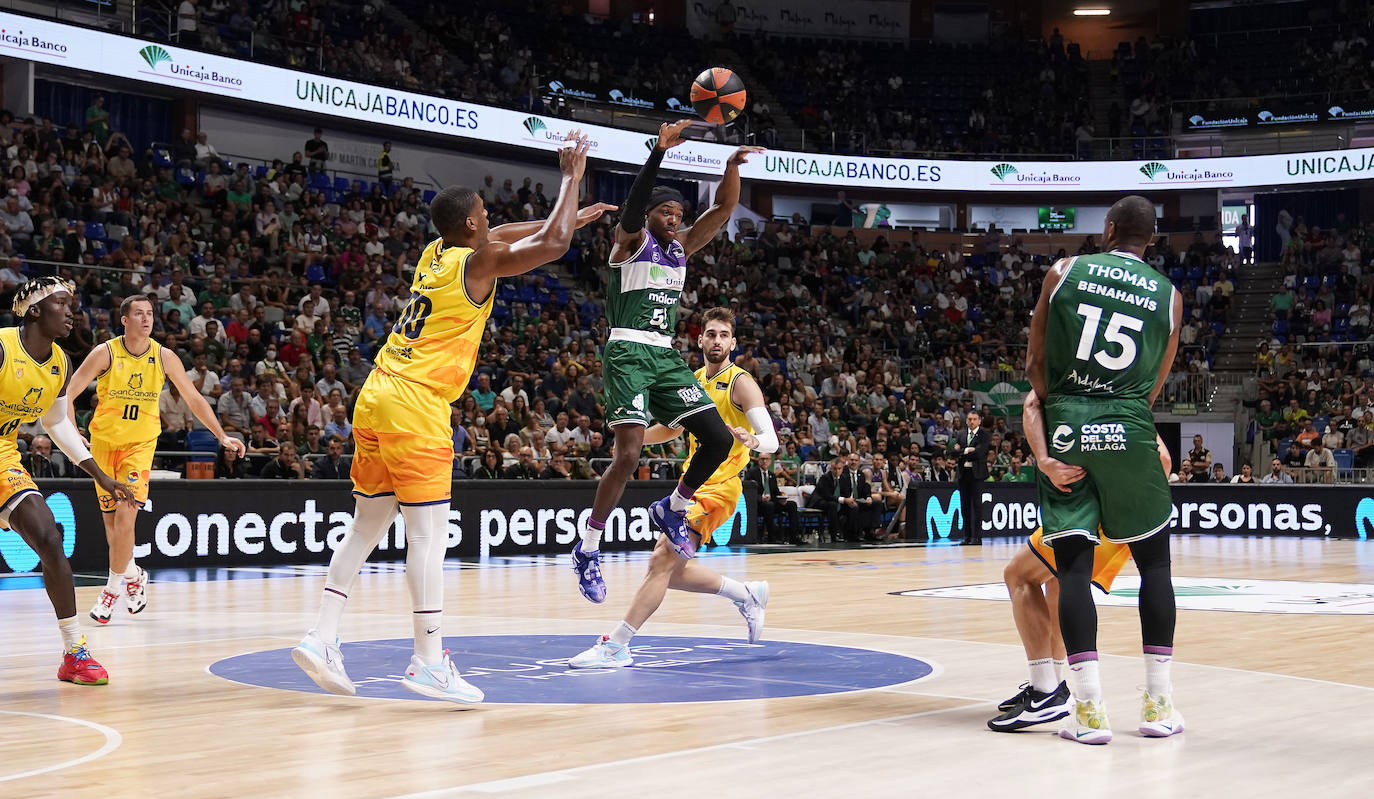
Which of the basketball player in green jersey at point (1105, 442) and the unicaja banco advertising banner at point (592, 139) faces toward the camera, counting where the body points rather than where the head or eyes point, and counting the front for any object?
the unicaja banco advertising banner

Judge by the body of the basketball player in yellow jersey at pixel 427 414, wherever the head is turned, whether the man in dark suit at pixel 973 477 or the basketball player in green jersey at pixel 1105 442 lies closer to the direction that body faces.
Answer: the man in dark suit

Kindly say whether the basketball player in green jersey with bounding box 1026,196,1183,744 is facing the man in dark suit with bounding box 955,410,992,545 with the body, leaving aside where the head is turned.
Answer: yes

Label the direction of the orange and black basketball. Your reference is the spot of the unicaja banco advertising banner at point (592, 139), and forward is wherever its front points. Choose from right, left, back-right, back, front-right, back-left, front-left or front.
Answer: front

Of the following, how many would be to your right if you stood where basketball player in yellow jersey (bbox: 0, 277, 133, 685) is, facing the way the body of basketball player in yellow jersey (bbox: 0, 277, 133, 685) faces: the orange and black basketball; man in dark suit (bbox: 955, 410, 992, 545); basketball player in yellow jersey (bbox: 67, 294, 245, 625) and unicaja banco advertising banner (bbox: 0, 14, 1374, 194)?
0

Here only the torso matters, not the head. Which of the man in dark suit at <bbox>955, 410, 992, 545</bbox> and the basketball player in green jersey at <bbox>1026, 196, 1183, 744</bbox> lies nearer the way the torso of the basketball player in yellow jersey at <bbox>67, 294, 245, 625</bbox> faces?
the basketball player in green jersey

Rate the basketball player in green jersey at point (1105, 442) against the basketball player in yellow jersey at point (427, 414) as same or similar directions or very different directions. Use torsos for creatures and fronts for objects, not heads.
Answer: same or similar directions

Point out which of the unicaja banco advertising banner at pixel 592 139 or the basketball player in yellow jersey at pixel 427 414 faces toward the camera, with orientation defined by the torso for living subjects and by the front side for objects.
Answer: the unicaja banco advertising banner

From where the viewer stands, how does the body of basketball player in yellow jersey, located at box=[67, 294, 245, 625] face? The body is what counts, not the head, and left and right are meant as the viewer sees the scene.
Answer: facing the viewer

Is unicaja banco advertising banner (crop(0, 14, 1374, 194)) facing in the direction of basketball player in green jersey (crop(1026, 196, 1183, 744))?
yes

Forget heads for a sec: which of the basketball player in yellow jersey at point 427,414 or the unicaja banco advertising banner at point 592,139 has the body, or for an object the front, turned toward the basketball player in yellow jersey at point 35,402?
the unicaja banco advertising banner

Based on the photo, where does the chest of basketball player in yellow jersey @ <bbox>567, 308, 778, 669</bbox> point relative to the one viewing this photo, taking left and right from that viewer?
facing the viewer and to the left of the viewer

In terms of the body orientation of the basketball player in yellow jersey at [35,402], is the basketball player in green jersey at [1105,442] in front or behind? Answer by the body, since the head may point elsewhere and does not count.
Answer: in front

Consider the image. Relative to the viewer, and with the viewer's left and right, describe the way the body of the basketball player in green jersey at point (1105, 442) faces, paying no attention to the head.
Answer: facing away from the viewer

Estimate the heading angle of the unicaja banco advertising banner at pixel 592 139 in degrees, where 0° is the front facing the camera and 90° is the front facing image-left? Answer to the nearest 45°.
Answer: approximately 0°

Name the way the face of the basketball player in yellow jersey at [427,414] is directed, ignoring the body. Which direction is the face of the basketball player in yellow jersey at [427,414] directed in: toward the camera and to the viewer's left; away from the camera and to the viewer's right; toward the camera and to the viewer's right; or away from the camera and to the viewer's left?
away from the camera and to the viewer's right

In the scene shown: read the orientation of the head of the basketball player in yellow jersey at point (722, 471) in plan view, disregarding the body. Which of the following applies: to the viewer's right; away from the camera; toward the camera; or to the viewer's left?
toward the camera

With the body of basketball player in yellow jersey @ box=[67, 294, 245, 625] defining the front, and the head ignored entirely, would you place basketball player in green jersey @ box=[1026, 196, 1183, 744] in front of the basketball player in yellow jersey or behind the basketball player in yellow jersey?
in front

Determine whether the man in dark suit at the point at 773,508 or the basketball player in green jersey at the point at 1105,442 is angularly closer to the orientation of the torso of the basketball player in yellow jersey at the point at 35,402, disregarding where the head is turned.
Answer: the basketball player in green jersey

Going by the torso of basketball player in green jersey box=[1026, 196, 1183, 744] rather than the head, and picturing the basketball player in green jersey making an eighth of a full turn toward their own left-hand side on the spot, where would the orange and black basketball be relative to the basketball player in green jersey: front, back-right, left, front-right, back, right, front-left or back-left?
front

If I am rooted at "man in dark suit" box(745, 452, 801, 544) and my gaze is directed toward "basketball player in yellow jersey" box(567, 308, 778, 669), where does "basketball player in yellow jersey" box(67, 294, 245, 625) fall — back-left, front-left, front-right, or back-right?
front-right
